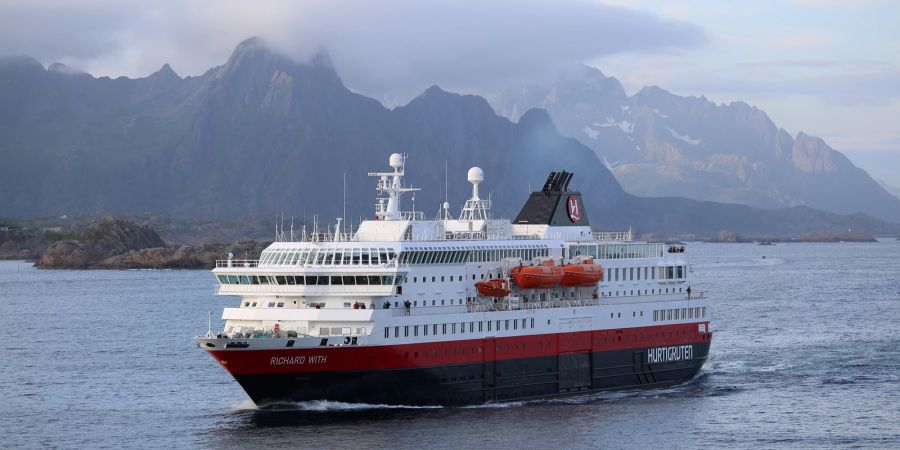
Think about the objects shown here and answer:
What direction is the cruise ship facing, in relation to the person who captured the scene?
facing the viewer and to the left of the viewer
